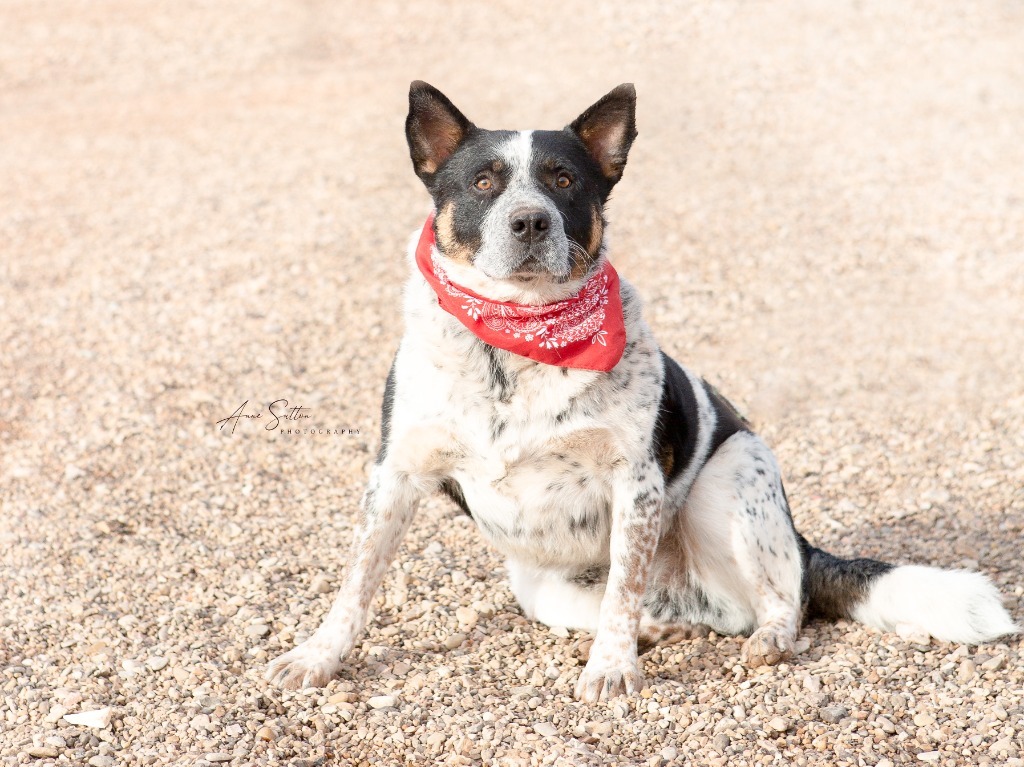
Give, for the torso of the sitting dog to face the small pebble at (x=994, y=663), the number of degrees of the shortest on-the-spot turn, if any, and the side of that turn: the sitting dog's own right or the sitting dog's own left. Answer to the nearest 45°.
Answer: approximately 135° to the sitting dog's own left

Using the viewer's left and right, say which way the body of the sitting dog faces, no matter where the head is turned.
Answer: facing the viewer and to the left of the viewer

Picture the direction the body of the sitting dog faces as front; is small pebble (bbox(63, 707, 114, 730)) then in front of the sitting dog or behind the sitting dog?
in front

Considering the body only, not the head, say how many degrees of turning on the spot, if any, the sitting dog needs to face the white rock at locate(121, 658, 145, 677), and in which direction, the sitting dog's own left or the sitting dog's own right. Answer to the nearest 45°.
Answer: approximately 45° to the sitting dog's own right
